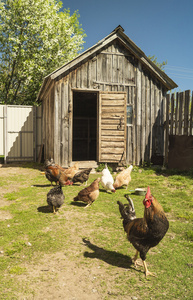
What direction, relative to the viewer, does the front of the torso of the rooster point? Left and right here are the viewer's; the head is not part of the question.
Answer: facing the viewer and to the right of the viewer

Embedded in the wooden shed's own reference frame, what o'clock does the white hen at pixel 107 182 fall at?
The white hen is roughly at 12 o'clock from the wooden shed.

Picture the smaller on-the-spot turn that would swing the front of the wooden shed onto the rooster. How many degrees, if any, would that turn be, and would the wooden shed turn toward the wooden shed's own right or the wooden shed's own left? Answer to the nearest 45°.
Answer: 0° — it already faces it

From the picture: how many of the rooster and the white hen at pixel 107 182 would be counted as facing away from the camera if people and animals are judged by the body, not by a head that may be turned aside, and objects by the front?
0

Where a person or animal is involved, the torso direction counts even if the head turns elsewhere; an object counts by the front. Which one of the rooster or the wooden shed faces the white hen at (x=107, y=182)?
the wooden shed

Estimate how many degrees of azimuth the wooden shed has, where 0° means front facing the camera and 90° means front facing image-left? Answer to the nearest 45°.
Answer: approximately 0°

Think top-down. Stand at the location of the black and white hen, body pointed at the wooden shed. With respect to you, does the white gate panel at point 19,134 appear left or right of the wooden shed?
left

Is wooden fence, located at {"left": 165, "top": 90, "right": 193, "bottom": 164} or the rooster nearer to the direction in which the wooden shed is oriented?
the rooster

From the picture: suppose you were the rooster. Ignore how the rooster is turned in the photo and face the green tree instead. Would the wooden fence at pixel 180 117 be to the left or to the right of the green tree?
right
